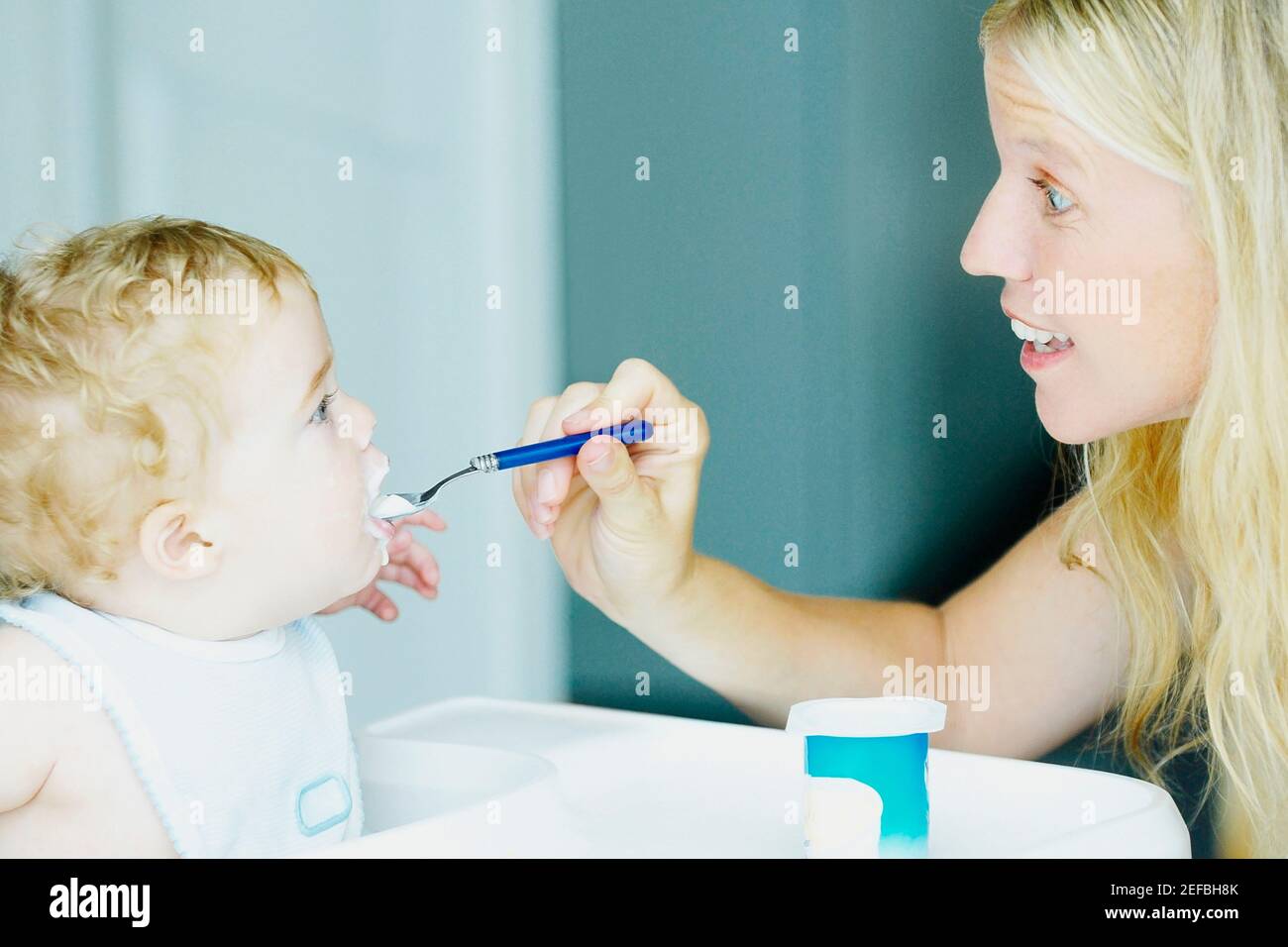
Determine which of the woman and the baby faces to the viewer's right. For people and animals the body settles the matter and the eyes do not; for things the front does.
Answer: the baby

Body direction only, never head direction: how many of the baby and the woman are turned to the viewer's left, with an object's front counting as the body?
1

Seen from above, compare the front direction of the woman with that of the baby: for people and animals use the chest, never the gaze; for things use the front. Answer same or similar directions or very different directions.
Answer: very different directions

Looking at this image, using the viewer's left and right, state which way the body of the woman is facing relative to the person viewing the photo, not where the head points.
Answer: facing to the left of the viewer

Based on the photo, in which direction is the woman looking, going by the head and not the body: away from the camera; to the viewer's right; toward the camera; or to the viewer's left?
to the viewer's left

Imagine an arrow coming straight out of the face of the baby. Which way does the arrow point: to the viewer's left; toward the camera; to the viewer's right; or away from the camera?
to the viewer's right

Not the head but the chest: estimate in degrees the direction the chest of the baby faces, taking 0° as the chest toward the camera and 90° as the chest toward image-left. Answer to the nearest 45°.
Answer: approximately 270°
